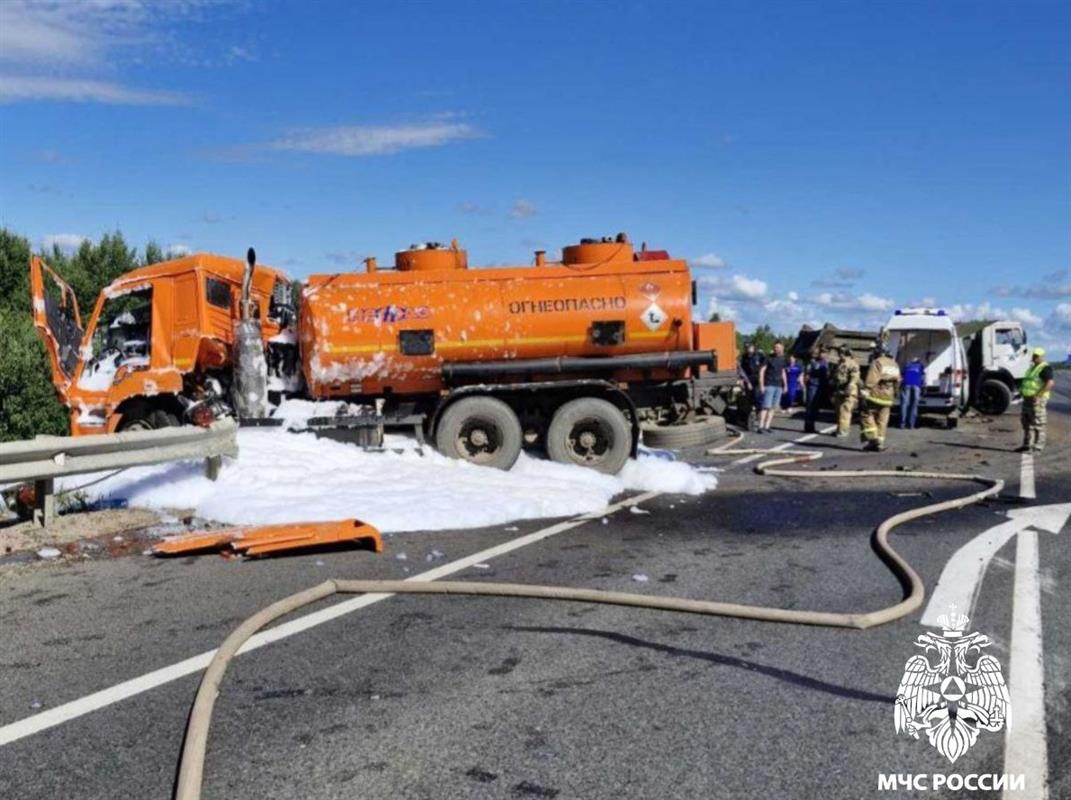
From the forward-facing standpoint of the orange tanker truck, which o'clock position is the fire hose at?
The fire hose is roughly at 9 o'clock from the orange tanker truck.

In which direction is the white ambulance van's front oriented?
away from the camera

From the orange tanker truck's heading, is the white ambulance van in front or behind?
behind

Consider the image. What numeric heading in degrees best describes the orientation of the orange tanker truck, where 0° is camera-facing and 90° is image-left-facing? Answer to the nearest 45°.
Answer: approximately 90°

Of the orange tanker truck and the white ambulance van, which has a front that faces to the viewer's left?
the orange tanker truck

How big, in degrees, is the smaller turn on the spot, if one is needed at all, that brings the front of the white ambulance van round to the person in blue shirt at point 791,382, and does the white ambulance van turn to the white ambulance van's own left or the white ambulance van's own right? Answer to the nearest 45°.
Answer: approximately 45° to the white ambulance van's own left

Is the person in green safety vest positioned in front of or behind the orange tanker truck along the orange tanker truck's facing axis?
behind

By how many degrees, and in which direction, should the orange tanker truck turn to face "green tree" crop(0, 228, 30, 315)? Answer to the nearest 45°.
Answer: approximately 45° to its right

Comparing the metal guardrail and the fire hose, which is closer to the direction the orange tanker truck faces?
the metal guardrail

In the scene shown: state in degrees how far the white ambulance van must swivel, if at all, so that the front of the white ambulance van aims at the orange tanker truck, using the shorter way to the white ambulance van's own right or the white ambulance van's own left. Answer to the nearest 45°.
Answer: approximately 135° to the white ambulance van's own left

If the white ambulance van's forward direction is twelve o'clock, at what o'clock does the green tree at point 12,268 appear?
The green tree is roughly at 9 o'clock from the white ambulance van.
